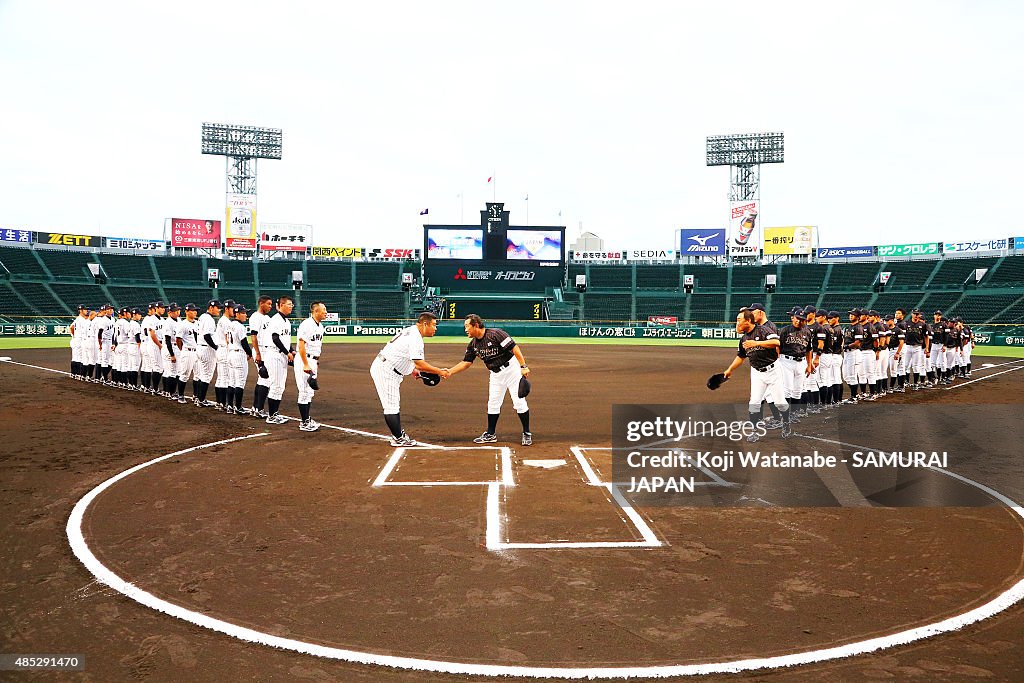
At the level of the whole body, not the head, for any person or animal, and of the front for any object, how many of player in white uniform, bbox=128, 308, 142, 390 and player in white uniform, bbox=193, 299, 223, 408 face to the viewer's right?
2

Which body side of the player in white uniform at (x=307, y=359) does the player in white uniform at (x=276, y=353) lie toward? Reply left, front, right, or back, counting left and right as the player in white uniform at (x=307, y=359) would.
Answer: back

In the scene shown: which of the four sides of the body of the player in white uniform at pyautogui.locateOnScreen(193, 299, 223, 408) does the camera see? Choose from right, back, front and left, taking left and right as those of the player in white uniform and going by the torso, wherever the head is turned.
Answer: right

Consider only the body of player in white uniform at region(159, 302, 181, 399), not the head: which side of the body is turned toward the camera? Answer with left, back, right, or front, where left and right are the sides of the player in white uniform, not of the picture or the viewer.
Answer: right

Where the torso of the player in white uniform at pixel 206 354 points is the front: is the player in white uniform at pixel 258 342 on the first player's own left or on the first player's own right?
on the first player's own right

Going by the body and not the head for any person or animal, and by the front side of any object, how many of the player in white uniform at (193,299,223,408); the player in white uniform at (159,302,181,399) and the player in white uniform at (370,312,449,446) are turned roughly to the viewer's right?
3

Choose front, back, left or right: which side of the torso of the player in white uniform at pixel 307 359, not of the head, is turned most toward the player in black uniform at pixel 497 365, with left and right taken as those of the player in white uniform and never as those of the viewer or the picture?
front

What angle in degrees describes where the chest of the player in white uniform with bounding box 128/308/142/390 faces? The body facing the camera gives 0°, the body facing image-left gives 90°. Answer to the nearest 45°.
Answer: approximately 270°

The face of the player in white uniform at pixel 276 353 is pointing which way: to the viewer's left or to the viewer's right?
to the viewer's right

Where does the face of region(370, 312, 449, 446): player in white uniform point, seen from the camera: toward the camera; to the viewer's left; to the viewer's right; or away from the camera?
to the viewer's right

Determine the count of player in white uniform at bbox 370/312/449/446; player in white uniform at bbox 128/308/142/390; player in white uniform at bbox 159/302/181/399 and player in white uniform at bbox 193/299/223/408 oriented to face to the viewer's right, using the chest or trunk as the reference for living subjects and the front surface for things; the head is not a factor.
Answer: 4

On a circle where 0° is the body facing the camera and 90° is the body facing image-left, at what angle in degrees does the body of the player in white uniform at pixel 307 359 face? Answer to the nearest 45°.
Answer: approximately 315°

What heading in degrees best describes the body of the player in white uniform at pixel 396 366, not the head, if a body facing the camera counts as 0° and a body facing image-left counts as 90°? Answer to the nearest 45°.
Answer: approximately 270°

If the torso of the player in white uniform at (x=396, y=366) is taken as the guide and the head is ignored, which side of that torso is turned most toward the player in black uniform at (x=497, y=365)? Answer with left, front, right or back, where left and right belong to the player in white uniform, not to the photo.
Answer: front
